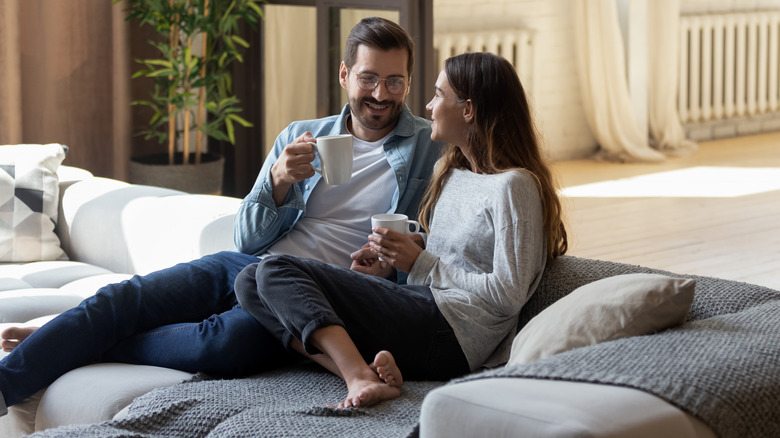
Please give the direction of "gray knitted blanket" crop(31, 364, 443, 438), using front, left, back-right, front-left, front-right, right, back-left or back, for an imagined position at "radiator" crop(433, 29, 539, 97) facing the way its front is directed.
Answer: front

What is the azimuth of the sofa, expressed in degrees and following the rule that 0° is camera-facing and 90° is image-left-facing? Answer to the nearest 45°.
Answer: approximately 45°

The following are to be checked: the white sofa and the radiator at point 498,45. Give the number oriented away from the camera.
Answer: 0

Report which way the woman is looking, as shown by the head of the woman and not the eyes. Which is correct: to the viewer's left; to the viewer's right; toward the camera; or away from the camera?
to the viewer's left

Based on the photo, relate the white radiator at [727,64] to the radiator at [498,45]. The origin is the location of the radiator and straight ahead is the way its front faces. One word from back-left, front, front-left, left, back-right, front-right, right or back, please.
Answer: back-left

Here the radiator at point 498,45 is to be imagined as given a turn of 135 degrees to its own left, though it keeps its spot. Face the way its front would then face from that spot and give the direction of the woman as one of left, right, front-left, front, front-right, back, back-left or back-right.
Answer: back-right

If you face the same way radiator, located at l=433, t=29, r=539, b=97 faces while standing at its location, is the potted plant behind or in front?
in front

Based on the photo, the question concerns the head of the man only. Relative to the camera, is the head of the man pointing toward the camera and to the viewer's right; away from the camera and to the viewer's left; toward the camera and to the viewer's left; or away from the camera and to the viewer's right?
toward the camera and to the viewer's right

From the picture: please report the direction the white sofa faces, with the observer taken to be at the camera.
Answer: facing the viewer and to the left of the viewer

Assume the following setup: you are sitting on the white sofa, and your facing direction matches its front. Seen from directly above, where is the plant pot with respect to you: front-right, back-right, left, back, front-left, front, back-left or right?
back-right

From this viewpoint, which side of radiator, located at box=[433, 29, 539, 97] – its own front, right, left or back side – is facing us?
front

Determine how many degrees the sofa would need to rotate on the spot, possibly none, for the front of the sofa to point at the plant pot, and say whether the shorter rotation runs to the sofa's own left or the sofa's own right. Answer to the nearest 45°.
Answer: approximately 135° to the sofa's own right
